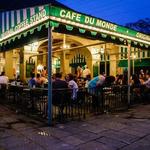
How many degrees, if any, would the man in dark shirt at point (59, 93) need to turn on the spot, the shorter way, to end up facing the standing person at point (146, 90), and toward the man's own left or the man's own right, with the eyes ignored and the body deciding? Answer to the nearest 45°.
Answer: approximately 45° to the man's own right

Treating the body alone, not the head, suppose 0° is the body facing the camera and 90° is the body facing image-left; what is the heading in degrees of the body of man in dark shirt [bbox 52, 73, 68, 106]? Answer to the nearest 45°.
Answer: approximately 180°
